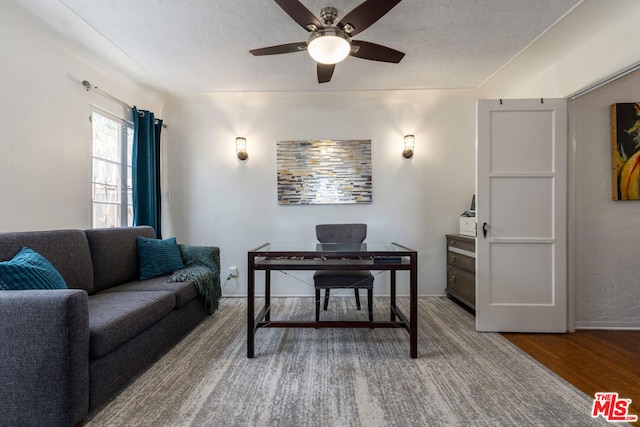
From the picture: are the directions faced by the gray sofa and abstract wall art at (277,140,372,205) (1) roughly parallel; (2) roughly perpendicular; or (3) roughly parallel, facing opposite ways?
roughly perpendicular

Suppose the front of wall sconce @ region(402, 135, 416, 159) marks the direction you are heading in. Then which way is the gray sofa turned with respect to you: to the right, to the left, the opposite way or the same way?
to the left

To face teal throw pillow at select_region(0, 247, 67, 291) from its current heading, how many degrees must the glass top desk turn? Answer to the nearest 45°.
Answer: approximately 90° to its left

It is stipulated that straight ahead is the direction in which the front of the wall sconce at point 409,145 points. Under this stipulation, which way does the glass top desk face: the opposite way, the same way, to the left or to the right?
the opposite way

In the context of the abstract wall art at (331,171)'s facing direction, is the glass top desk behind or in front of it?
in front

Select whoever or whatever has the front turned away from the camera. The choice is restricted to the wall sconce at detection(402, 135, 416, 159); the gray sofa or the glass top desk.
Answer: the glass top desk

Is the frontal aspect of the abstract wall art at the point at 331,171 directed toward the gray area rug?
yes

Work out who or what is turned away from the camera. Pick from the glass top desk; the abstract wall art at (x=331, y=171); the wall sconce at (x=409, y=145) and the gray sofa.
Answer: the glass top desk

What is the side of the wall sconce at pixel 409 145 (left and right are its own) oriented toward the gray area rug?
front

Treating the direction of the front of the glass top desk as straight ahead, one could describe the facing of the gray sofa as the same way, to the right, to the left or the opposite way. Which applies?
to the right

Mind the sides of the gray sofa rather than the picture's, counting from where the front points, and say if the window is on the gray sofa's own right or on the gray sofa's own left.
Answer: on the gray sofa's own left

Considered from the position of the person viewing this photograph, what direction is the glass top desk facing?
facing away from the viewer
